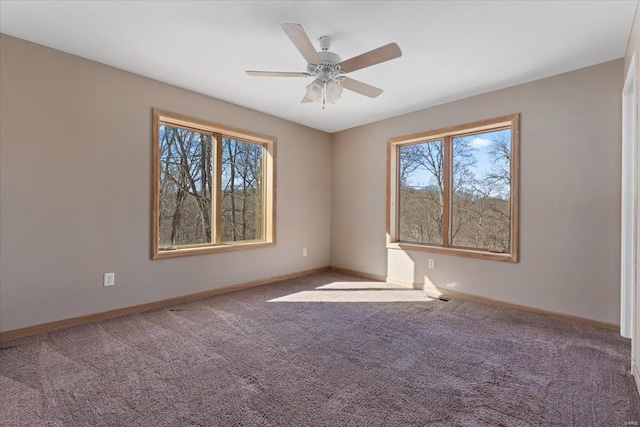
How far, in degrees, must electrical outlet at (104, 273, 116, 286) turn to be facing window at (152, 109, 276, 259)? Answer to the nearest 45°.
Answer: approximately 90° to its left

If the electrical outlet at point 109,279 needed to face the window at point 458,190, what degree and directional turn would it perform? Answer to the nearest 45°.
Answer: approximately 90° to its left

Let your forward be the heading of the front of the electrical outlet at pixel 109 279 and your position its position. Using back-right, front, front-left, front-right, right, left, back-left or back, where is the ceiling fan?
front-left

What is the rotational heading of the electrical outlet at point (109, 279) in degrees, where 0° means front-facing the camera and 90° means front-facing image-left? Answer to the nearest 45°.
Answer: approximately 0°

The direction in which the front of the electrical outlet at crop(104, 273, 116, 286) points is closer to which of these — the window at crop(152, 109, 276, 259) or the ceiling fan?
the ceiling fan

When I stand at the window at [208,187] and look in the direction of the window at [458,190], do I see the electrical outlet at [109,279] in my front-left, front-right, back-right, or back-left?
back-right
